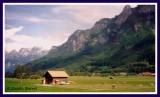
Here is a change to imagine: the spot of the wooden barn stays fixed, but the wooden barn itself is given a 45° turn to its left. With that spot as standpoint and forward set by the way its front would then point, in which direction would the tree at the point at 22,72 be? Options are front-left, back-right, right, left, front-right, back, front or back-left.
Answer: right

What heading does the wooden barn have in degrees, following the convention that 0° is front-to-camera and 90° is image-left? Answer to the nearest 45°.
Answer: approximately 45°
